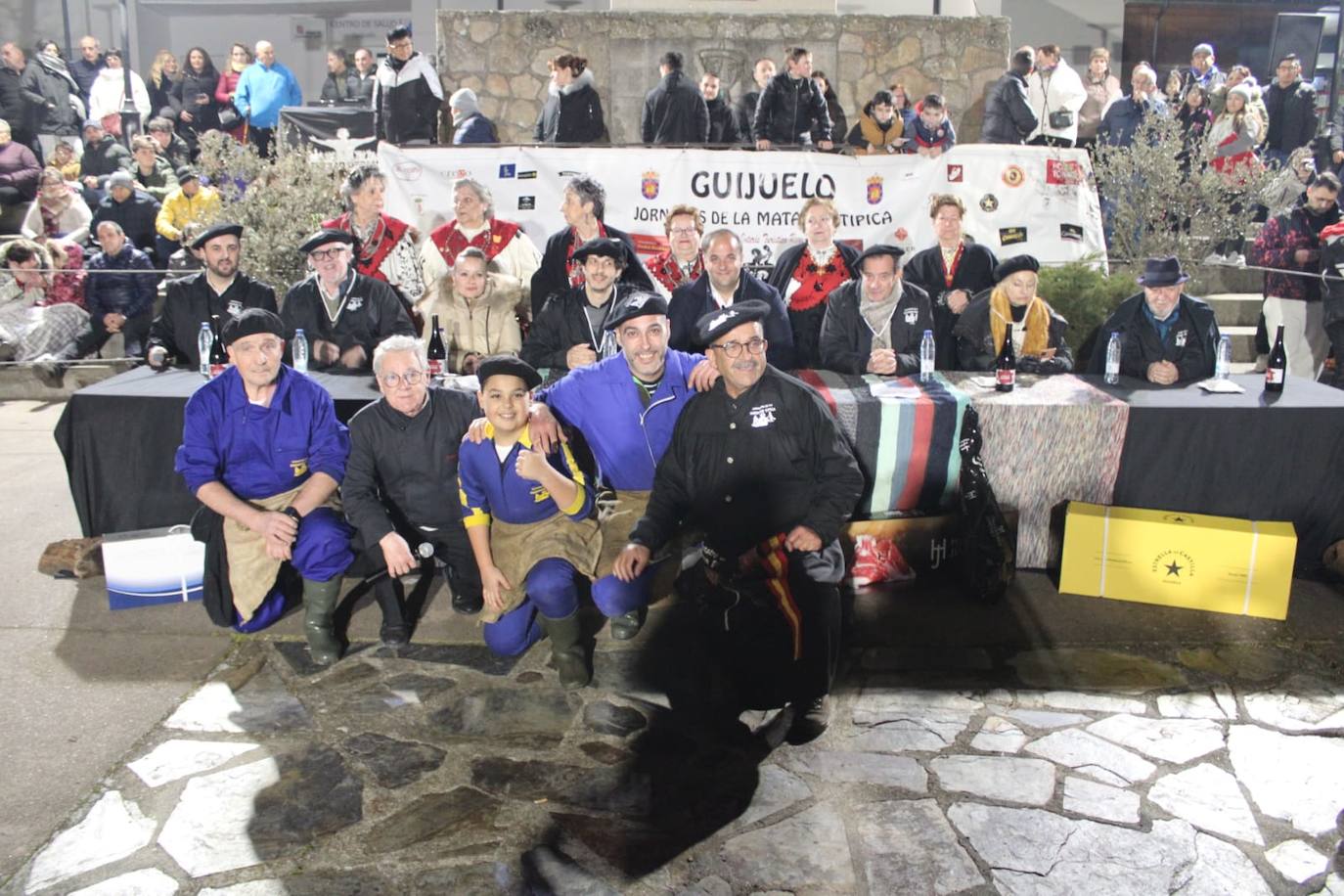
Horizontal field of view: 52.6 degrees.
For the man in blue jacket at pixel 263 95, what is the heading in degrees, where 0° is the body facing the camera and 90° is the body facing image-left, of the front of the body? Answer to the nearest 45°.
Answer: approximately 0°

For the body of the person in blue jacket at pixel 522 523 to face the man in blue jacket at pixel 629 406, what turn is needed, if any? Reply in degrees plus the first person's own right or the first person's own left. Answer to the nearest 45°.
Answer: approximately 135° to the first person's own left

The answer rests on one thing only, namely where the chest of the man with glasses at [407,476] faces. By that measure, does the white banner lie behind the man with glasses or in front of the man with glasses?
behind

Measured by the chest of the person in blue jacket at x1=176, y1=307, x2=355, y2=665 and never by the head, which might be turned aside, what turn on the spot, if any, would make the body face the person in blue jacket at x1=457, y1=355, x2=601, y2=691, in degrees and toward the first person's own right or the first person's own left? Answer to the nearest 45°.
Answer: approximately 45° to the first person's own left

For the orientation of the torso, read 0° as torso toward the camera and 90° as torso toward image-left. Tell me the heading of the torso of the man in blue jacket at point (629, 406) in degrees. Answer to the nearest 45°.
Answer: approximately 0°

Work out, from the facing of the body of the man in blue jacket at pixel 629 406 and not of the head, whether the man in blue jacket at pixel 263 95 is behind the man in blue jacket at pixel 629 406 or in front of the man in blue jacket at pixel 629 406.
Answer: behind
